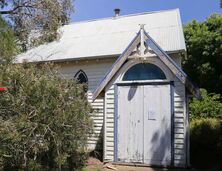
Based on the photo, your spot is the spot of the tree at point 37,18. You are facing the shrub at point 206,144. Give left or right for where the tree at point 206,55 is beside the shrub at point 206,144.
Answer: left

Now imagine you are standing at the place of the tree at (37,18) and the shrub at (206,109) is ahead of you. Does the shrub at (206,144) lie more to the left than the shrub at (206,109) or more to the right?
right

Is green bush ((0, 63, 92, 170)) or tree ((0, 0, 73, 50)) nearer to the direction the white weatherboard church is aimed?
the green bush

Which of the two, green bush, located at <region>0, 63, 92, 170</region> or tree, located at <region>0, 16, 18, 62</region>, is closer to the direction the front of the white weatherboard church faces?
the green bush

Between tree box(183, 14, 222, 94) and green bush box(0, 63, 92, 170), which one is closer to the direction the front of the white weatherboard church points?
the green bush

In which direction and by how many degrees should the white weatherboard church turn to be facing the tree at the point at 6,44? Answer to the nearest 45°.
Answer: approximately 90° to its right

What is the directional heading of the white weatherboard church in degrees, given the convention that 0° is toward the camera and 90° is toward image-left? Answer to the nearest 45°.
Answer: approximately 0°

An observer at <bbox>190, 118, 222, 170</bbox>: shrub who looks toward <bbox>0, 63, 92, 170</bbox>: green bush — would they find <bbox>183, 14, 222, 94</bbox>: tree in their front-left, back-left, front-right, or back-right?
back-right

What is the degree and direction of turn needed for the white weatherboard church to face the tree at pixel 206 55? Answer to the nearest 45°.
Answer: approximately 135° to its left
